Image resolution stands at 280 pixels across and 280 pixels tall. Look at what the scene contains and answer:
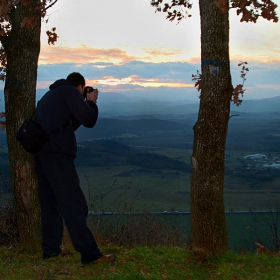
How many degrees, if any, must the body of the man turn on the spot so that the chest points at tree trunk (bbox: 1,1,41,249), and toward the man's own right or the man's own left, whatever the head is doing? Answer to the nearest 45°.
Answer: approximately 135° to the man's own left

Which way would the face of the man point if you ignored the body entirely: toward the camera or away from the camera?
away from the camera

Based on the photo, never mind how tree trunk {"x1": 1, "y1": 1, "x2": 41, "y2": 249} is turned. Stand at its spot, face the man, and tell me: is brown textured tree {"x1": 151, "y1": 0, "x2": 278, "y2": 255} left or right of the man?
left

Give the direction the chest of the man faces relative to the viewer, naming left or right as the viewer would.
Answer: facing to the right of the viewer

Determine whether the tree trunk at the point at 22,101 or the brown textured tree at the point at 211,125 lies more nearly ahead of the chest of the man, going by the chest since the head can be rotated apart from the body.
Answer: the brown textured tree

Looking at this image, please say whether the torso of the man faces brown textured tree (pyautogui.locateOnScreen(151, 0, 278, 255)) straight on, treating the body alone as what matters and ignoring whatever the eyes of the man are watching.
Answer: yes
